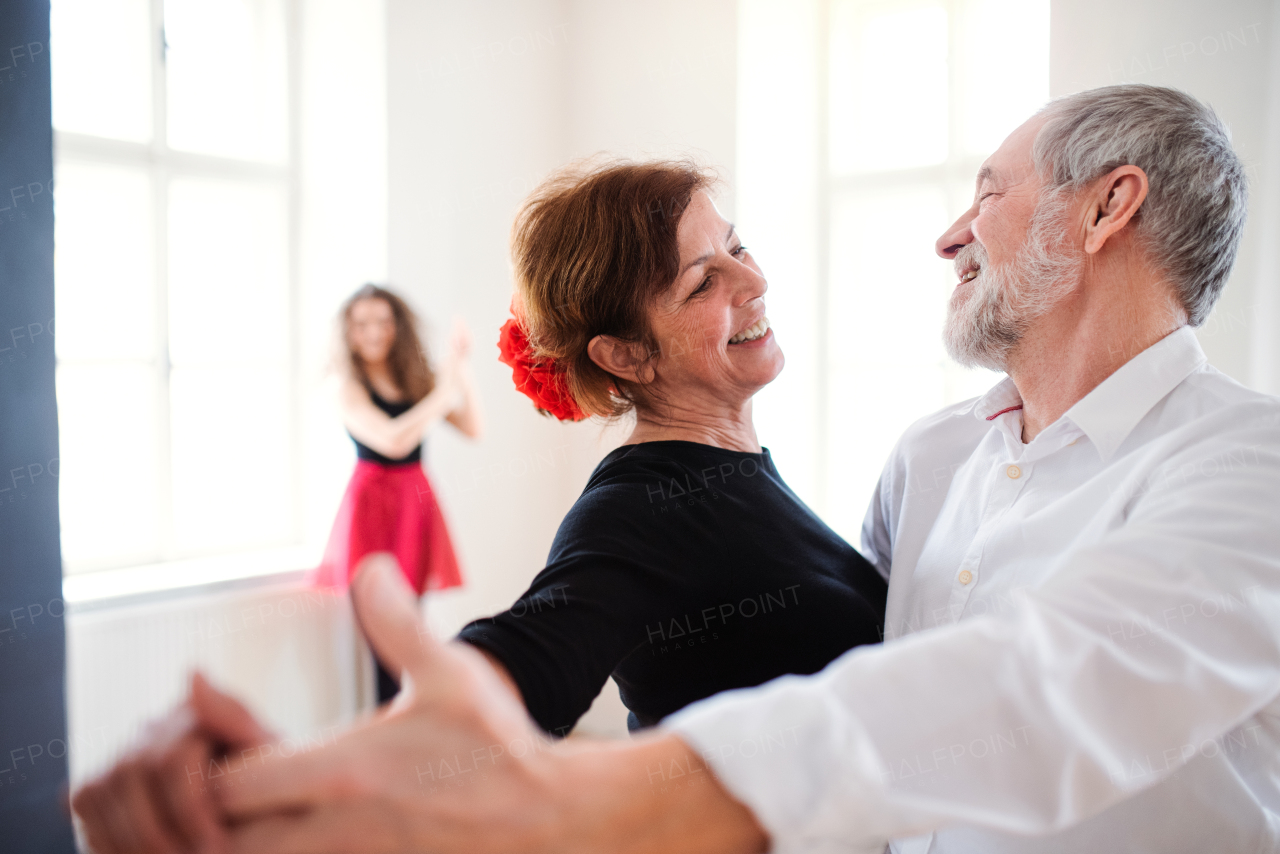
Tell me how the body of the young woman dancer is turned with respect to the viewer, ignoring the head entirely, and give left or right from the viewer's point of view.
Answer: facing the viewer

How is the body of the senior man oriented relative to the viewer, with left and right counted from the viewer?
facing the viewer and to the left of the viewer

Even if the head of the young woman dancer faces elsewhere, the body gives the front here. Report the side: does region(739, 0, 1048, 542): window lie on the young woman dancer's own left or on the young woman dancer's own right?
on the young woman dancer's own left

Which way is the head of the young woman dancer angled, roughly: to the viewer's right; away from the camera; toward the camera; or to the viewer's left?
toward the camera

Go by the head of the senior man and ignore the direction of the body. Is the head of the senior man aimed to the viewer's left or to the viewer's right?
to the viewer's left

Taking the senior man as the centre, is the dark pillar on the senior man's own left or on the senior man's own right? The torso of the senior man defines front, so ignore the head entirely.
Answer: on the senior man's own right

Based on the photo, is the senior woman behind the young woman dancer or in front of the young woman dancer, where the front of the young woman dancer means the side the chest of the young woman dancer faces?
in front

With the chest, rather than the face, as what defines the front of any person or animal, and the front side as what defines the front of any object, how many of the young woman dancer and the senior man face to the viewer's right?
0
